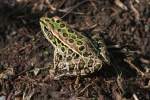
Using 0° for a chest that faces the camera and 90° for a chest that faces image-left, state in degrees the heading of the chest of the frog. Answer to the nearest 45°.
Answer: approximately 135°
